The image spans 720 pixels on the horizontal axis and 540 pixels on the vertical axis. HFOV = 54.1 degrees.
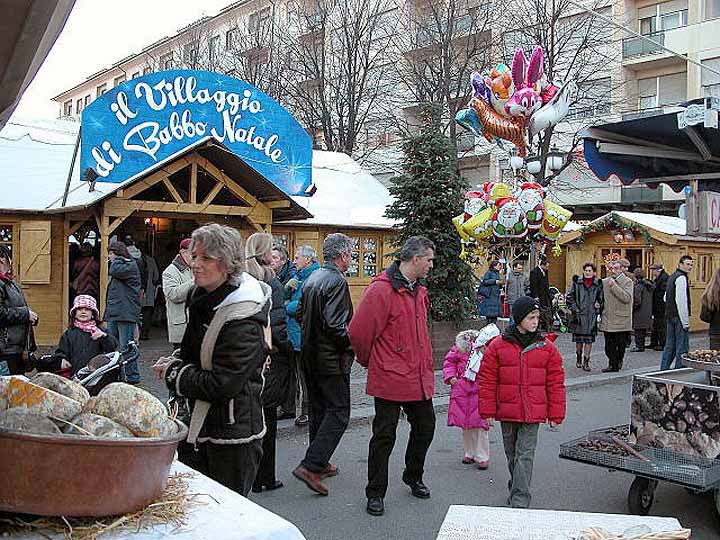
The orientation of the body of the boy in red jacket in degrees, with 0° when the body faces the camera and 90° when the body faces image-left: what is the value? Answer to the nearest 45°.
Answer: approximately 0°

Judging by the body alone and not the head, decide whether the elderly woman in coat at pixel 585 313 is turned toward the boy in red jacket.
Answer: yes

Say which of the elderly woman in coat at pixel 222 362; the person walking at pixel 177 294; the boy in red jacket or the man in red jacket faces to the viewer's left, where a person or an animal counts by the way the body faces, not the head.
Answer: the elderly woman in coat

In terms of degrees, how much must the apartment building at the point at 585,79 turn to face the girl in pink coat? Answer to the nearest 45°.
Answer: approximately 45° to its left

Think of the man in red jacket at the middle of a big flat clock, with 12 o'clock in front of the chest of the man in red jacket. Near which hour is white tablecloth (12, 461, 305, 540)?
The white tablecloth is roughly at 2 o'clock from the man in red jacket.

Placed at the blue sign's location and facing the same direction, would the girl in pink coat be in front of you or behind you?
in front

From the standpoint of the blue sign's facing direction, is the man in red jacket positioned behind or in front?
in front

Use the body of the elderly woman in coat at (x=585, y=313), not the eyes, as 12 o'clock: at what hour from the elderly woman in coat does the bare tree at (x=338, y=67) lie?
The bare tree is roughly at 5 o'clock from the elderly woman in coat.

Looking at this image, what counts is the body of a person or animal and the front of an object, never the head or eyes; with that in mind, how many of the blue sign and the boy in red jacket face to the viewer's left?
0

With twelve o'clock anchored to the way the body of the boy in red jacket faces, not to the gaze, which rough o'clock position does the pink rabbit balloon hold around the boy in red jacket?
The pink rabbit balloon is roughly at 6 o'clock from the boy in red jacket.

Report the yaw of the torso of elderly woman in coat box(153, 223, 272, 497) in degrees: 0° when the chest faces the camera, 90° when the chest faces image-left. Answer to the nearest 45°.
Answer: approximately 90°

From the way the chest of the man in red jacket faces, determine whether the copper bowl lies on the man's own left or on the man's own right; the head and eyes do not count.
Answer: on the man's own right
